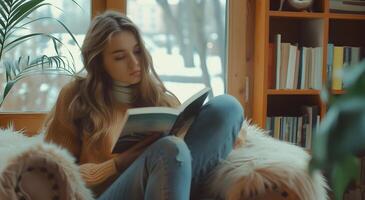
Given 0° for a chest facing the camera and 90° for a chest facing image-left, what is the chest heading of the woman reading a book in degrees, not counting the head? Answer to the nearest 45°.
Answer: approximately 315°

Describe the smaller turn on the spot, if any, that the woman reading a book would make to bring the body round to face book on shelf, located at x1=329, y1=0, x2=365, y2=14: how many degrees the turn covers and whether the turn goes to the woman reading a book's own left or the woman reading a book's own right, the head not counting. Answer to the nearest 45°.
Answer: approximately 90° to the woman reading a book's own left

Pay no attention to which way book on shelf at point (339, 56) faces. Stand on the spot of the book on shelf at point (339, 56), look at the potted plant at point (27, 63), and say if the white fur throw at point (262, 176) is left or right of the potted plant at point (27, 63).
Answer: left

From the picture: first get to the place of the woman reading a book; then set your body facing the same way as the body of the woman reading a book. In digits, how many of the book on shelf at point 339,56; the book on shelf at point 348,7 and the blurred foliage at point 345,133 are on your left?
2

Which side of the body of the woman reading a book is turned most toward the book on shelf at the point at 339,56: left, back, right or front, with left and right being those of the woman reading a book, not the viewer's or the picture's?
left
